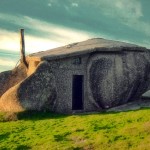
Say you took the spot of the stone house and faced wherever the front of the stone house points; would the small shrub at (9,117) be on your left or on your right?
on your right

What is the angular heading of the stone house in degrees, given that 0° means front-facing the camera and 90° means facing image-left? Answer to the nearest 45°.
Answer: approximately 0°
